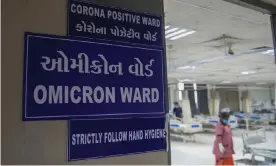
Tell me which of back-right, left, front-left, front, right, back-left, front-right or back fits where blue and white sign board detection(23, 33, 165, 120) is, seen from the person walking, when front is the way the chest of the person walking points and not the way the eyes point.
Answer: front-right

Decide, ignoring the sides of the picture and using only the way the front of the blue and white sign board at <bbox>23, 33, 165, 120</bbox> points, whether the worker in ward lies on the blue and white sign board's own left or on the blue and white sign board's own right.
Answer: on the blue and white sign board's own left

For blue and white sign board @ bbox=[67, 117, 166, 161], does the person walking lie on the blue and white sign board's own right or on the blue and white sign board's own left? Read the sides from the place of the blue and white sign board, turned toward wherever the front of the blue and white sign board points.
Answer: on the blue and white sign board's own left

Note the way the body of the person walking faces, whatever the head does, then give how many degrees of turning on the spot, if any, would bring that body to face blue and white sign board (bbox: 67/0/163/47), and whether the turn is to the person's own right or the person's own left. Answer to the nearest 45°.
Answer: approximately 45° to the person's own right

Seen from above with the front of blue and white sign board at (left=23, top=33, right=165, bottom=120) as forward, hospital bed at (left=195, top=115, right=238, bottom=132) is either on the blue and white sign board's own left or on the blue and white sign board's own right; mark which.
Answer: on the blue and white sign board's own left

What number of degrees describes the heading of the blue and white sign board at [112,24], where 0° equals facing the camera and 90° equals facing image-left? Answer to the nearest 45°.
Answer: approximately 315°

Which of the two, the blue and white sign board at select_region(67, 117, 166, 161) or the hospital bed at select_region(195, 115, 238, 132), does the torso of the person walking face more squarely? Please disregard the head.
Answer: the blue and white sign board

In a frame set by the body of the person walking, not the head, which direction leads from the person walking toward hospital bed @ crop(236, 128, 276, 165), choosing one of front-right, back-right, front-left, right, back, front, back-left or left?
left

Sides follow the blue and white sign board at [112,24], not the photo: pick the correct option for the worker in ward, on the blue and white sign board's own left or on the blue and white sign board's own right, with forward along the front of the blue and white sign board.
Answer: on the blue and white sign board's own left

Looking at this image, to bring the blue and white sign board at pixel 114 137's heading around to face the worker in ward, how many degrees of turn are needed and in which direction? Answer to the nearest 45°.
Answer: approximately 135° to its left
